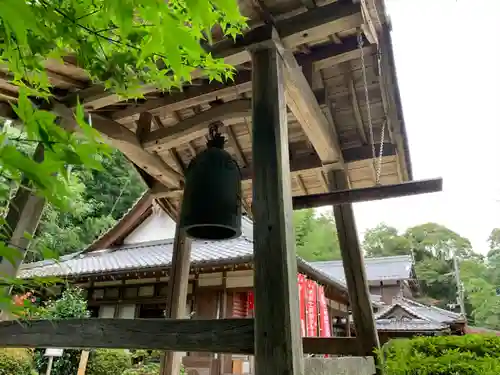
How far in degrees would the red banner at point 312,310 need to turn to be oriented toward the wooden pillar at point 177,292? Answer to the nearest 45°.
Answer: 0° — it already faces it

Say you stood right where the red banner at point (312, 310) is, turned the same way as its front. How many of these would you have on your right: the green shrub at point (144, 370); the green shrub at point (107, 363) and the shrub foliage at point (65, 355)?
3

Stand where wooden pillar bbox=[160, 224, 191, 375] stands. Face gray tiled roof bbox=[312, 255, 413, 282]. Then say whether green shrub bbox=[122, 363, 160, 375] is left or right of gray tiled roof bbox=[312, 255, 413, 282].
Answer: left

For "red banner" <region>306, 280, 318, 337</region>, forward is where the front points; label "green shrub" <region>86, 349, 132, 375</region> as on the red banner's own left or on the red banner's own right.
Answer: on the red banner's own right

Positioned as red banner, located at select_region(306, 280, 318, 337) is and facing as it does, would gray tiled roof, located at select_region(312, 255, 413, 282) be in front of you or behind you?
behind

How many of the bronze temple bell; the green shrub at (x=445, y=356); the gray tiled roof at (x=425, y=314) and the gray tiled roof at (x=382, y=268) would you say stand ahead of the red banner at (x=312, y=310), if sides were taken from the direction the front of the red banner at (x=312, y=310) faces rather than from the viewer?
2

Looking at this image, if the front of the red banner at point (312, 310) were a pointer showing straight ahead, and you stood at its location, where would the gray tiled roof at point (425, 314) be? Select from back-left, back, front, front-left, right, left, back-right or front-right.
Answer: back-left

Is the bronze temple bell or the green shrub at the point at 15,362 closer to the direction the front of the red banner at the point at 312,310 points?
the bronze temple bell

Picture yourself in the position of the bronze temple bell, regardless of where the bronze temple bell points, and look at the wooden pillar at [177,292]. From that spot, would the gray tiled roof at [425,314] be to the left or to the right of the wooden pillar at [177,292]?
right
